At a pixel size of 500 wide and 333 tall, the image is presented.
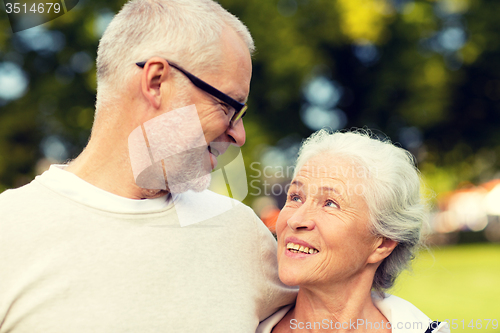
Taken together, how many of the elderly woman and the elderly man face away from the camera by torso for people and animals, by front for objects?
0

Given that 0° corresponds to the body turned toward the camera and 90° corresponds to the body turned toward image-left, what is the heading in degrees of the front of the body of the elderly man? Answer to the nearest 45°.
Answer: approximately 315°

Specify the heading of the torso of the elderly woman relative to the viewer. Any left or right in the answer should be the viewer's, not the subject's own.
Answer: facing the viewer and to the left of the viewer

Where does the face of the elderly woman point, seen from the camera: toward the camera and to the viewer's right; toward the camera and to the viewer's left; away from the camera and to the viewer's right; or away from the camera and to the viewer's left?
toward the camera and to the viewer's left

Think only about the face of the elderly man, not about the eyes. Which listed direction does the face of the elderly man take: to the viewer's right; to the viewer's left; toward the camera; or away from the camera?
to the viewer's right

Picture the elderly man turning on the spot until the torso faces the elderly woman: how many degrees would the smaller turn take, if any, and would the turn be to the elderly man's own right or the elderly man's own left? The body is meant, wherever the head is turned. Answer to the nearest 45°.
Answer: approximately 45° to the elderly man's own left
